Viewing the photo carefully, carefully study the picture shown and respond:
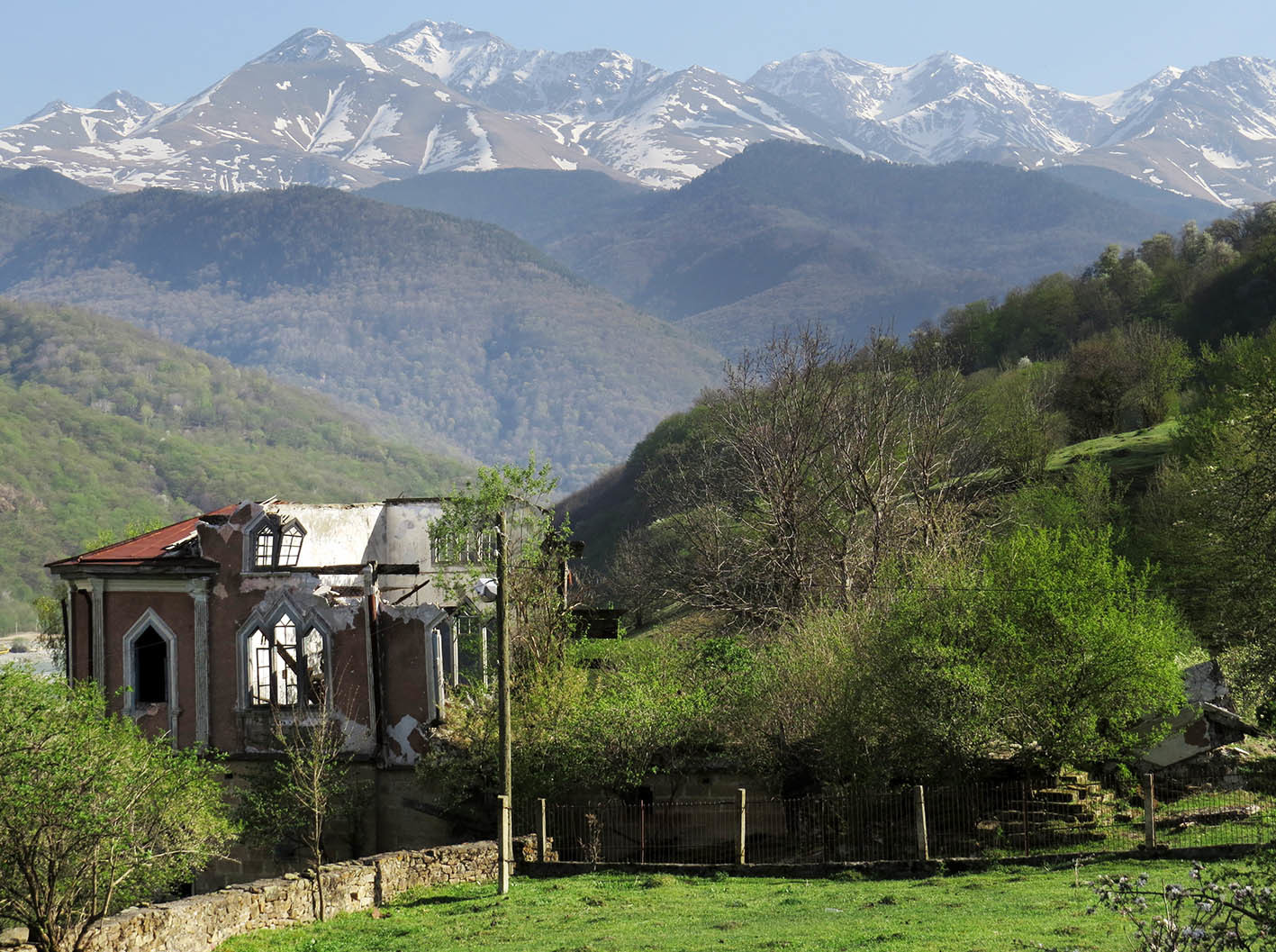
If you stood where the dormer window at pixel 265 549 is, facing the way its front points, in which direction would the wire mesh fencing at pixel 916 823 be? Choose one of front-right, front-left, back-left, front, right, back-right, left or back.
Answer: front-left

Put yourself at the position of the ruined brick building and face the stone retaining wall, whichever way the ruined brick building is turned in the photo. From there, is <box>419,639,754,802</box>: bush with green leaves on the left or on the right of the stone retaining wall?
left

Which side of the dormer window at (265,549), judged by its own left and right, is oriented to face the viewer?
front

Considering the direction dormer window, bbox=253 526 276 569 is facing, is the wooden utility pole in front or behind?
in front

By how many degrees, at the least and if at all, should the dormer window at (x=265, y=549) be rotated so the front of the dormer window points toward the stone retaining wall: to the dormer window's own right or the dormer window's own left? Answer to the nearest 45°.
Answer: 0° — it already faces it
